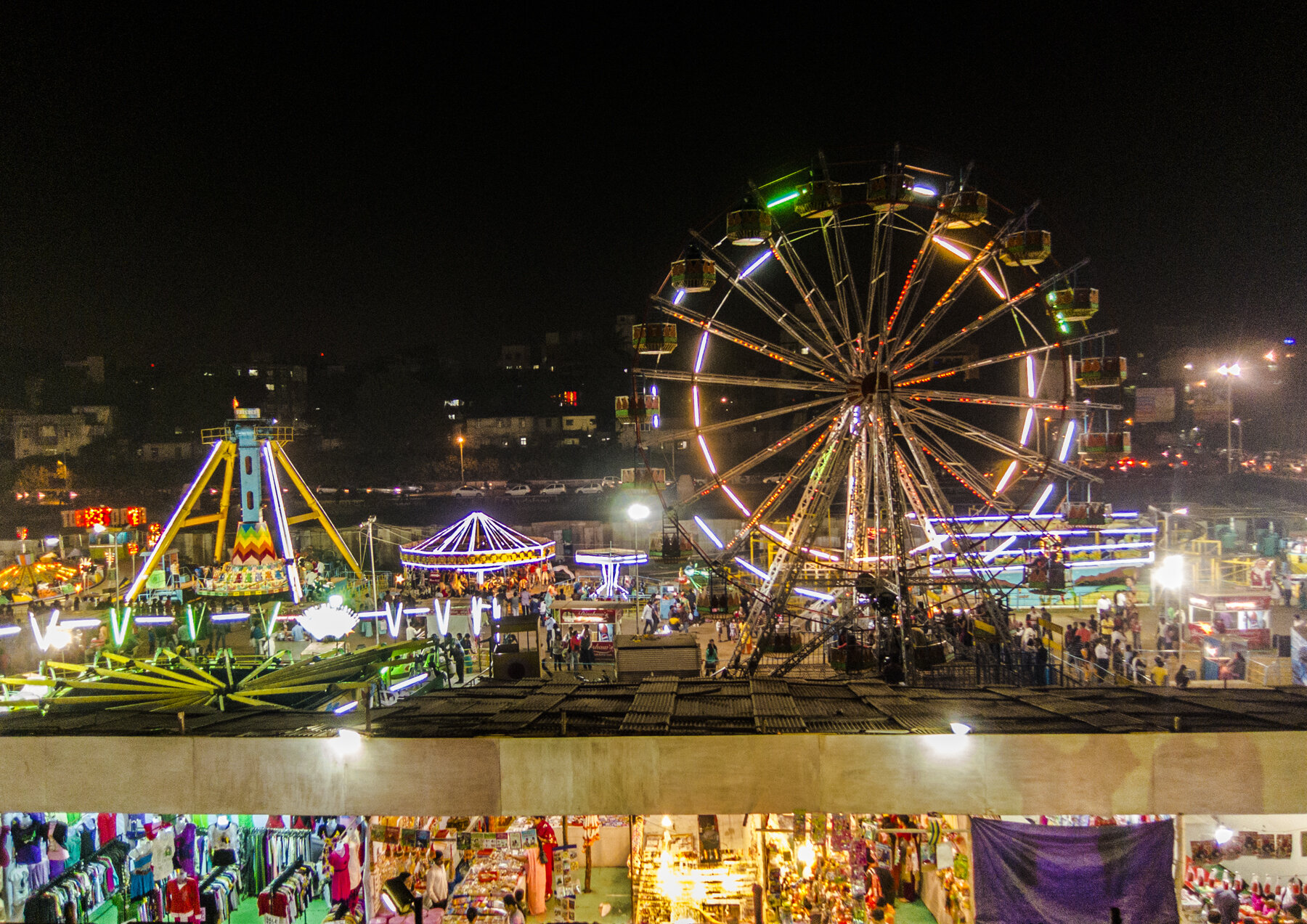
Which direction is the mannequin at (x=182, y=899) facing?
toward the camera

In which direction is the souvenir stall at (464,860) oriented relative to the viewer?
toward the camera

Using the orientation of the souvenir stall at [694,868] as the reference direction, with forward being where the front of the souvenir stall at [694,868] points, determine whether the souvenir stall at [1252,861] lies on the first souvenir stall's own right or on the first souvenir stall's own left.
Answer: on the first souvenir stall's own left

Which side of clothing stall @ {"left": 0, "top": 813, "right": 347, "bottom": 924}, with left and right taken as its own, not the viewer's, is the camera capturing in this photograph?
front

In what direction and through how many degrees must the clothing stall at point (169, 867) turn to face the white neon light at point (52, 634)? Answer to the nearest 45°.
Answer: approximately 180°

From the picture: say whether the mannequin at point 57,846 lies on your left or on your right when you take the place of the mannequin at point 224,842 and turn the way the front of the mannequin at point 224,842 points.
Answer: on your right

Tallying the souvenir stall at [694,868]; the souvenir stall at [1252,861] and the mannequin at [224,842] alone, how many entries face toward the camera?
3

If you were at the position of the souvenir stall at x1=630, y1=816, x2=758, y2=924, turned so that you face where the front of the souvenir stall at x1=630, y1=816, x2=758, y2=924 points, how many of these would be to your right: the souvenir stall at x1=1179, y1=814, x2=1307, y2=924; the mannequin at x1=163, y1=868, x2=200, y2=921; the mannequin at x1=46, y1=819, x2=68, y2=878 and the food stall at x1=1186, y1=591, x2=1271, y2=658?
2

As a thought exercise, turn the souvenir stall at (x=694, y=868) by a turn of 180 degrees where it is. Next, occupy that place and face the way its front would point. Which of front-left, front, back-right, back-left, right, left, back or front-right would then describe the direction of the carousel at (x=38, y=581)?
front-left

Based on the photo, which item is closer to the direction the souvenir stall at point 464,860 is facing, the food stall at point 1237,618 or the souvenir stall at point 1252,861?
the souvenir stall

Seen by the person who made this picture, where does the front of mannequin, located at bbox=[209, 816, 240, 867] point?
facing the viewer

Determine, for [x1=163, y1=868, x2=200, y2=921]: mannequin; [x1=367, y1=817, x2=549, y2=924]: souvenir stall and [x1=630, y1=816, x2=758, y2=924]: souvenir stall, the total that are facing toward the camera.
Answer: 3

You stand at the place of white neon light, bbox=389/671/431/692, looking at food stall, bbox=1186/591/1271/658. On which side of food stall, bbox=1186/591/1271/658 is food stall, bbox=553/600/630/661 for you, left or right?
left

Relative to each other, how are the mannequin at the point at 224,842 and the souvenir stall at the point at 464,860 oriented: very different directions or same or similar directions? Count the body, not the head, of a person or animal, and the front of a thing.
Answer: same or similar directions
